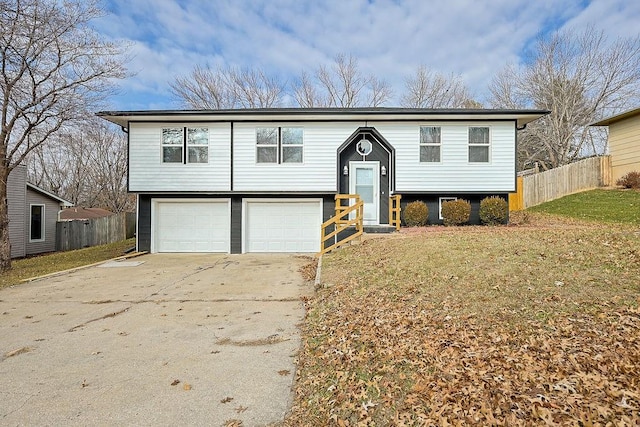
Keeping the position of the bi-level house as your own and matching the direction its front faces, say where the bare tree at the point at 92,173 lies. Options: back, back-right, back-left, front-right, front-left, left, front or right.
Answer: back-right

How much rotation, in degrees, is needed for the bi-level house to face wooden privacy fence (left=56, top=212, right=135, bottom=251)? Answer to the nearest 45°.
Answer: approximately 135° to its right

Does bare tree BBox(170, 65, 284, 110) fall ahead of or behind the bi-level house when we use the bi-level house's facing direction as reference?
behind

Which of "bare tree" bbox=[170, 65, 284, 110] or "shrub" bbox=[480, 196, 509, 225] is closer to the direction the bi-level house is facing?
the shrub

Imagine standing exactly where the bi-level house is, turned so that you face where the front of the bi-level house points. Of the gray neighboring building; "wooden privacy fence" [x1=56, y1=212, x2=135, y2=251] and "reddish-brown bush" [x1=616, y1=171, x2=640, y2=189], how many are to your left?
1

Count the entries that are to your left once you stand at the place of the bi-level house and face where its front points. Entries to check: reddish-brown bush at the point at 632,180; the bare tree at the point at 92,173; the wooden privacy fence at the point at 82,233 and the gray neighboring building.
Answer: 1

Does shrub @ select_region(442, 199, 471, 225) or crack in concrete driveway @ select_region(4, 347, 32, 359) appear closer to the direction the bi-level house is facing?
the crack in concrete driveway

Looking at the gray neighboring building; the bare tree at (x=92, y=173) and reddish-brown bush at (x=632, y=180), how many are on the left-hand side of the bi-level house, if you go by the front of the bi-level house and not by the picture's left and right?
1

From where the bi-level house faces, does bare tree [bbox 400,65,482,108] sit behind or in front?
behind

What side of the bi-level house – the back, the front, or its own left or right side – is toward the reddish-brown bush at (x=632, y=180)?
left

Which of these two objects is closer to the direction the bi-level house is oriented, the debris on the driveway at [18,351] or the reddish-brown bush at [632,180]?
the debris on the driveway

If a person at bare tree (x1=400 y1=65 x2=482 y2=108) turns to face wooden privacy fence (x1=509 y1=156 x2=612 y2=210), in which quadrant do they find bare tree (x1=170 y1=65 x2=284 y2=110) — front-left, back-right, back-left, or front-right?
back-right

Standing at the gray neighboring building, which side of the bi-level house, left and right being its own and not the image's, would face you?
right

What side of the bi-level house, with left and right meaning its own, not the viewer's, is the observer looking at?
front
